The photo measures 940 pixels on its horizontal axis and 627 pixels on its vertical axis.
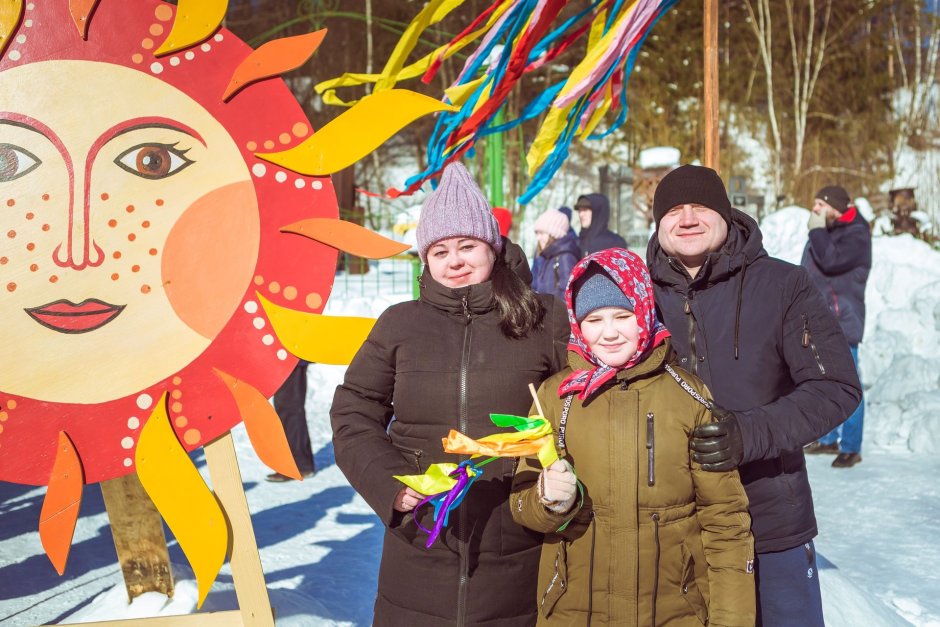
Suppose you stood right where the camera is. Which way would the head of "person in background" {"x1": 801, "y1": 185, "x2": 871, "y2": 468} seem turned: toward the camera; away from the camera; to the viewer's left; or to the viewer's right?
to the viewer's left

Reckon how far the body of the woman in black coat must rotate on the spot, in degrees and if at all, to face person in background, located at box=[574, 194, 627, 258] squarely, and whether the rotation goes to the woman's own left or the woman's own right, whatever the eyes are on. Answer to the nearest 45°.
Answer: approximately 180°

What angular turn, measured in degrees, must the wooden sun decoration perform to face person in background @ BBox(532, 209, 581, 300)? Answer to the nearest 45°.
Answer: approximately 135° to its left

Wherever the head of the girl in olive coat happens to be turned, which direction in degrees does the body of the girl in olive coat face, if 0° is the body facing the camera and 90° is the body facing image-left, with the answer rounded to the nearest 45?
approximately 0°
